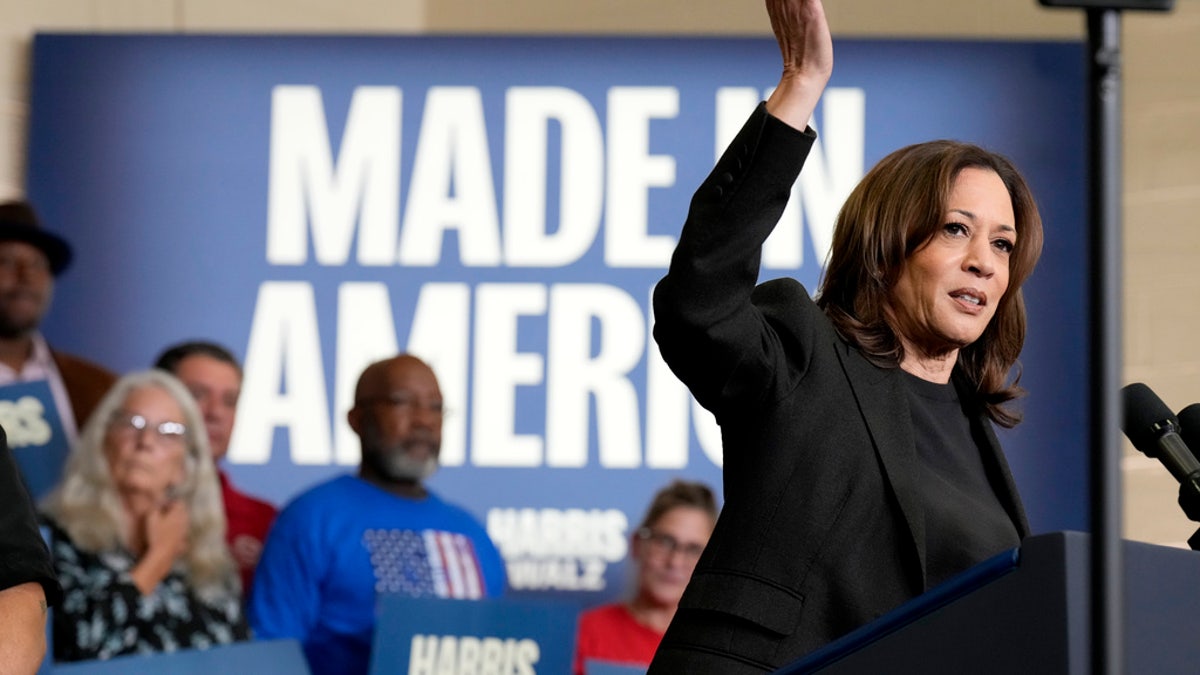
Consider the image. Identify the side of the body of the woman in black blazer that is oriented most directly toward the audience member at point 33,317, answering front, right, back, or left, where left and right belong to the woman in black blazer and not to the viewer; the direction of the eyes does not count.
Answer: back

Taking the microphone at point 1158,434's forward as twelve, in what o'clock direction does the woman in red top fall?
The woman in red top is roughly at 2 o'clock from the microphone.

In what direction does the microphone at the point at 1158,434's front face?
to the viewer's left

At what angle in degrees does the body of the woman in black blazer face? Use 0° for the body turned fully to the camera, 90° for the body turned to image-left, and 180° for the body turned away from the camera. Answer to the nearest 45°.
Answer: approximately 315°

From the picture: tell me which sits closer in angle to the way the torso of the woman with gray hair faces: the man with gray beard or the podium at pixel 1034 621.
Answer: the podium

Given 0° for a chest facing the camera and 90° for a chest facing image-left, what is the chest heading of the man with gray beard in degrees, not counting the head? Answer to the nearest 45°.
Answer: approximately 315°

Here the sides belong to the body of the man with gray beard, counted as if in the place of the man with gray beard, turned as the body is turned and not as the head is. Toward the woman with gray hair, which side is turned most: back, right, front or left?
right

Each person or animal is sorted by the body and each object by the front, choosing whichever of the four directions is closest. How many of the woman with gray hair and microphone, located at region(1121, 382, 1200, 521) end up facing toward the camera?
1
